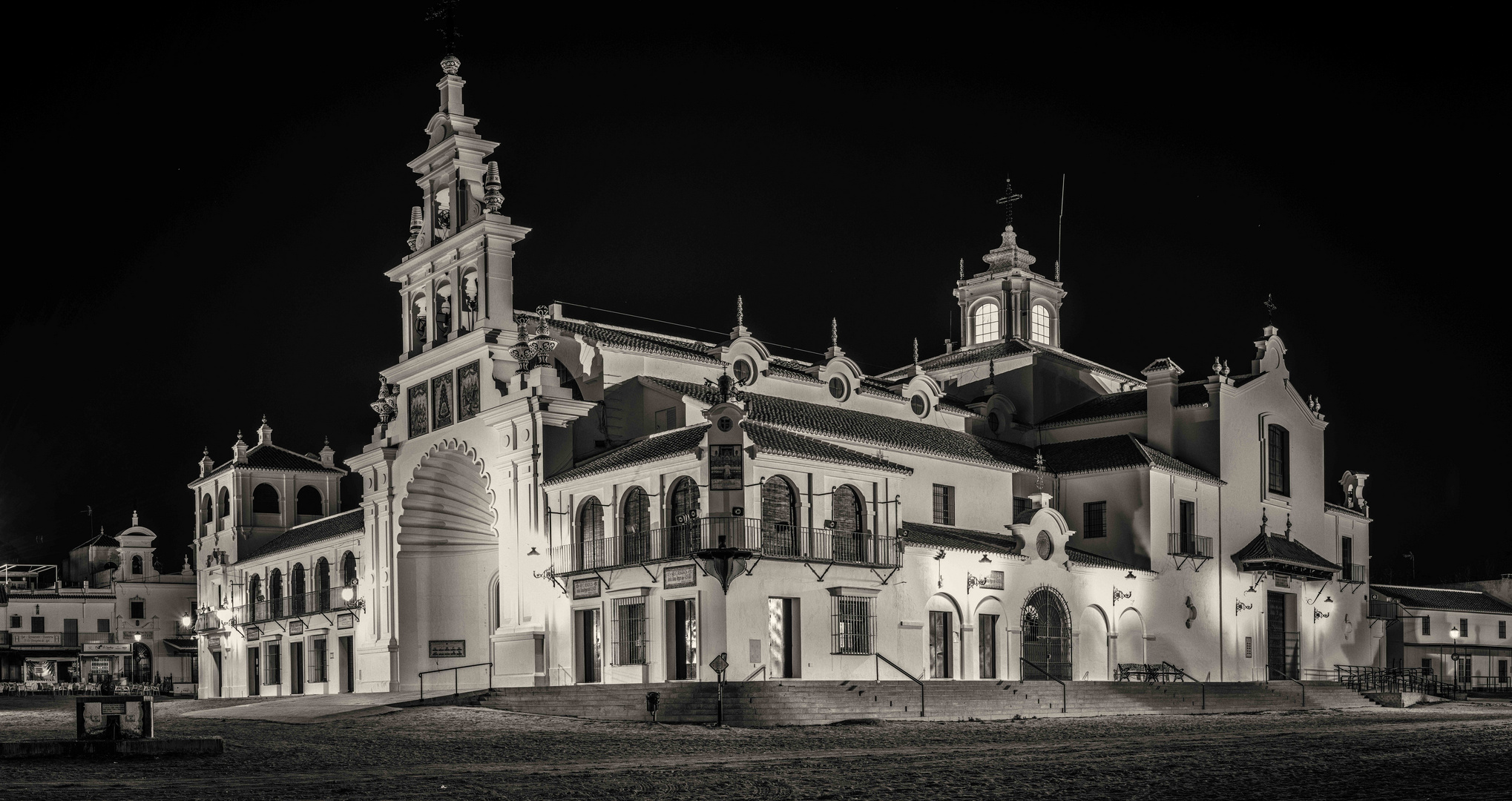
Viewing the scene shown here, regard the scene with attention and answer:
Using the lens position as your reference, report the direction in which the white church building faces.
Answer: facing the viewer and to the left of the viewer
